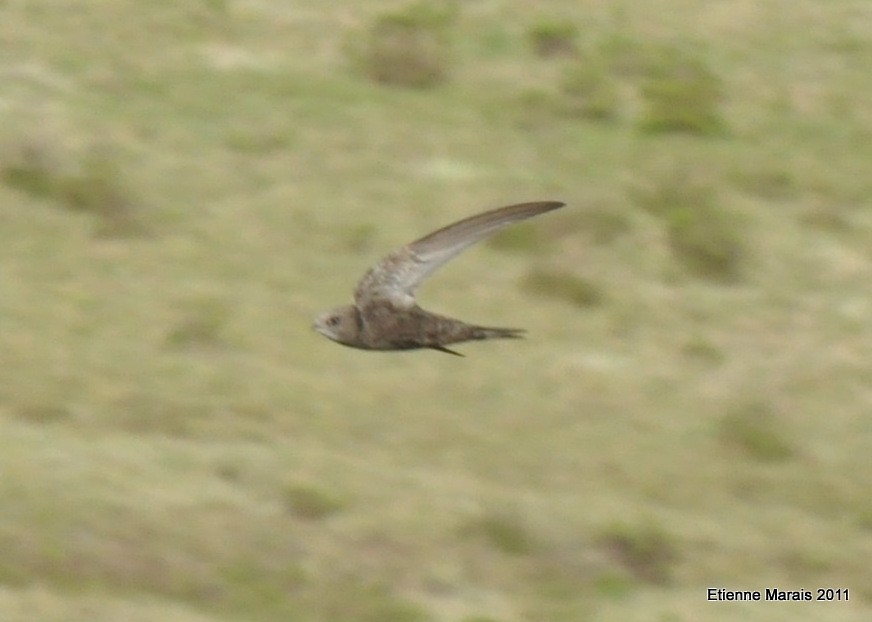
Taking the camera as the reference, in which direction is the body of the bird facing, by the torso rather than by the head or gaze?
to the viewer's left
